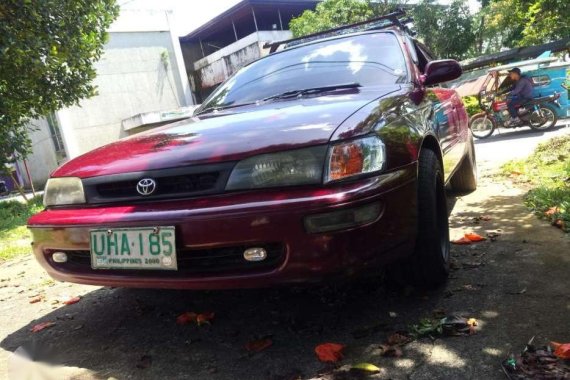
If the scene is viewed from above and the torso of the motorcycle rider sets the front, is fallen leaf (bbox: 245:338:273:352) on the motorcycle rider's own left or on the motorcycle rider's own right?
on the motorcycle rider's own left

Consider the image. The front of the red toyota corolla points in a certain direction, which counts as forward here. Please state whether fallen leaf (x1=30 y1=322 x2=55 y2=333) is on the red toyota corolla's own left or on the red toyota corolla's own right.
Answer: on the red toyota corolla's own right

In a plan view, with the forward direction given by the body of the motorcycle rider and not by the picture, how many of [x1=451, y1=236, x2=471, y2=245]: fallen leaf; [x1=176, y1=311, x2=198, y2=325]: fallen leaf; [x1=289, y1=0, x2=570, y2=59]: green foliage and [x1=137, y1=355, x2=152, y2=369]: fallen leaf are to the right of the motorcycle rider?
1

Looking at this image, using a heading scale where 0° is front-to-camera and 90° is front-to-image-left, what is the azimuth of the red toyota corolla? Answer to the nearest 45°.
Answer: approximately 45°

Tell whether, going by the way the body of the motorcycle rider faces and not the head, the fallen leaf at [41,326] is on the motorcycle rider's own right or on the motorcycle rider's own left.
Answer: on the motorcycle rider's own left

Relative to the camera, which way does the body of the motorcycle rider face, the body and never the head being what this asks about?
to the viewer's left

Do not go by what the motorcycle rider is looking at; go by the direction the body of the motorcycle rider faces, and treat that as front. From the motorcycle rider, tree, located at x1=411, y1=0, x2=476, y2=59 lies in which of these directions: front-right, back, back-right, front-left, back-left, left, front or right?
right

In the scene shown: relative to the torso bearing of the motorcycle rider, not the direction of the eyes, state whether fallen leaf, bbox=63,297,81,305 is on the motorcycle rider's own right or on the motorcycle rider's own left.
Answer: on the motorcycle rider's own left

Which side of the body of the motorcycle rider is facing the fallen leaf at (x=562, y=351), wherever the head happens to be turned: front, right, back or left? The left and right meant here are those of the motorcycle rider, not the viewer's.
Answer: left

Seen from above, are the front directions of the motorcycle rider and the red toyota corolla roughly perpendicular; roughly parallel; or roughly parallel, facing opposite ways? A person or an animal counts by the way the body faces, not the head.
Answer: roughly perpendicular

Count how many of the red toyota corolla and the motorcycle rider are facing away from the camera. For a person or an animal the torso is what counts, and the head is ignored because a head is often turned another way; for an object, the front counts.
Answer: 0

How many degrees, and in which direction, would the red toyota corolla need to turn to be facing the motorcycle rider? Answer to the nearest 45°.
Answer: approximately 180°

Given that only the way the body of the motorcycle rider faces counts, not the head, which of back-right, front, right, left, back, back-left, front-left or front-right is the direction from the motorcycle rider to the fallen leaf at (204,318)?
left

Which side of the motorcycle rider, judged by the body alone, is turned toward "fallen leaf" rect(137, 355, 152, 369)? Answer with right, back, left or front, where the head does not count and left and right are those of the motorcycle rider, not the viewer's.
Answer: left
